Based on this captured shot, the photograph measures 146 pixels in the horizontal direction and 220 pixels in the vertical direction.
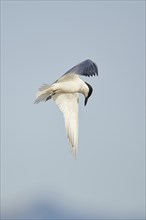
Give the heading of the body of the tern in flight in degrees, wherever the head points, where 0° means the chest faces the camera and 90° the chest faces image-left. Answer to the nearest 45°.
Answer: approximately 270°
